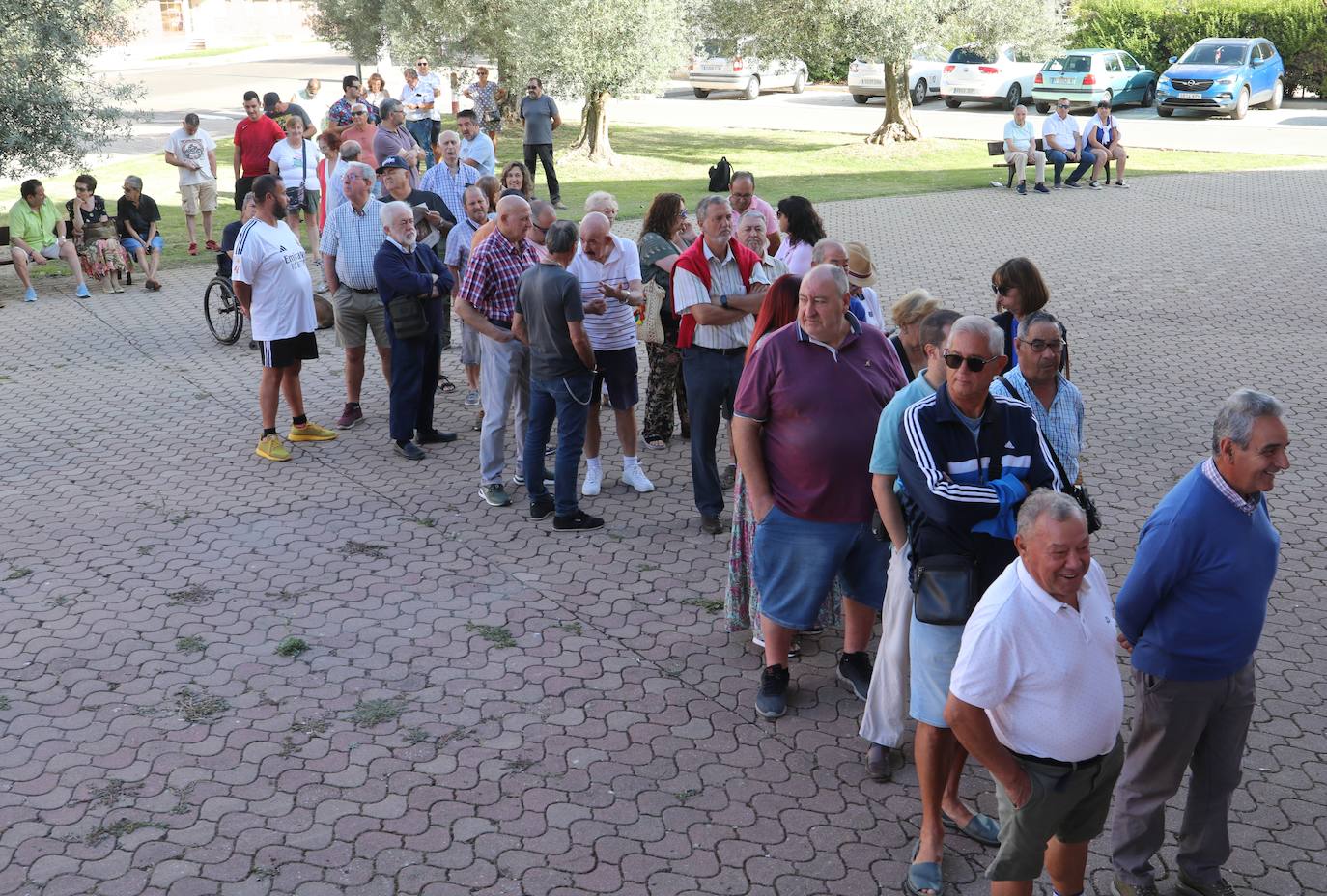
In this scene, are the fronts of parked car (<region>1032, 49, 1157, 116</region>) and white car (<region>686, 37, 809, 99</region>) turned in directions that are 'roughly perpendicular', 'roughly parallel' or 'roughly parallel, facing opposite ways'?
roughly parallel

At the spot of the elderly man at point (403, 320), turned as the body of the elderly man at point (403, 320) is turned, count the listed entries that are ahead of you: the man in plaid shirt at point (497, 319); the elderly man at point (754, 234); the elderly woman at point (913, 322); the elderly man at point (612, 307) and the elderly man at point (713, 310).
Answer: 5

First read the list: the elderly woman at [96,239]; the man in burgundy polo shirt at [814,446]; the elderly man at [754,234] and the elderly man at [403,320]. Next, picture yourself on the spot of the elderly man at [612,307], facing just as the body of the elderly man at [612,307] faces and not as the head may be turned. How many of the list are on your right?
2

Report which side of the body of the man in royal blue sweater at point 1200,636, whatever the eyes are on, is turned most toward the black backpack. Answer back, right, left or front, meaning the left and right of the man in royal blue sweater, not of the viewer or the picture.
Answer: back

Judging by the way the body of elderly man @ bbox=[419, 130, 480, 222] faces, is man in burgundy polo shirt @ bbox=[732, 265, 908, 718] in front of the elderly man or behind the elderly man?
in front

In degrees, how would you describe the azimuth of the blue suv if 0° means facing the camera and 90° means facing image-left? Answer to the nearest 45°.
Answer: approximately 45°

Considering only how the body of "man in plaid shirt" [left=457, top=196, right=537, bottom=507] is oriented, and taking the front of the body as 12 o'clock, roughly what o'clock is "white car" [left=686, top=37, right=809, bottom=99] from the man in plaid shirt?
The white car is roughly at 8 o'clock from the man in plaid shirt.

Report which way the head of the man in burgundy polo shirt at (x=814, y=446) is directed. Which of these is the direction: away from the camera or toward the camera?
toward the camera

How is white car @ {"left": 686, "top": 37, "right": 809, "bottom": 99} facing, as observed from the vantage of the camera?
facing away from the viewer and to the right of the viewer

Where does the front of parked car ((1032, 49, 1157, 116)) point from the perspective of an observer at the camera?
facing away from the viewer and to the right of the viewer

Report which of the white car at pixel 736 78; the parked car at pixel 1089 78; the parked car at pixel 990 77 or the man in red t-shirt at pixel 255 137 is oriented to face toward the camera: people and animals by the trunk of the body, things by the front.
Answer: the man in red t-shirt

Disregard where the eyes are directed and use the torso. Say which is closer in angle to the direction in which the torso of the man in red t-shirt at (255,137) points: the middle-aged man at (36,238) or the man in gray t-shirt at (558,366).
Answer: the man in gray t-shirt

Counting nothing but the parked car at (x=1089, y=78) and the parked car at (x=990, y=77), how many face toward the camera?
0

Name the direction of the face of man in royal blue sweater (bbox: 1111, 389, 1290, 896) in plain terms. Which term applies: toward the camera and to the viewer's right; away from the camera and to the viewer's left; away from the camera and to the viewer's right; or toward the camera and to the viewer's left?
toward the camera and to the viewer's right

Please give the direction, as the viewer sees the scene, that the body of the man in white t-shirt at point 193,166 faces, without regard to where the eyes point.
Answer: toward the camera

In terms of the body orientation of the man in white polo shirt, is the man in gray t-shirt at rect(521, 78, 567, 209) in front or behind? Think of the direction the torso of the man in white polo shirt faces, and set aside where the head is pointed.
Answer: behind

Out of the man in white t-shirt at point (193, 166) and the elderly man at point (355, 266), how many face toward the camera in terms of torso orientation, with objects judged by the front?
2
